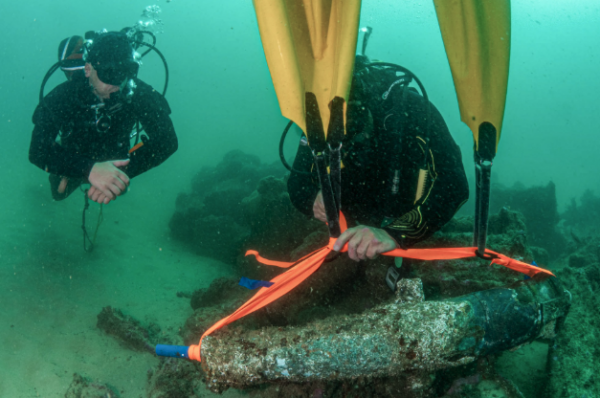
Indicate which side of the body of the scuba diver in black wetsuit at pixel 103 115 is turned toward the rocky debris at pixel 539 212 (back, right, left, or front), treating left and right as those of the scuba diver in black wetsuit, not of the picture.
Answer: left

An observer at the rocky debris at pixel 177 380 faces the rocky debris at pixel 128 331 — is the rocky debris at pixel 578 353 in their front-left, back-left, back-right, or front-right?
back-right

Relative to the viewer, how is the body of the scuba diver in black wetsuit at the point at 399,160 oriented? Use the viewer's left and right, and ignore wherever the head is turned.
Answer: facing the viewer and to the left of the viewer

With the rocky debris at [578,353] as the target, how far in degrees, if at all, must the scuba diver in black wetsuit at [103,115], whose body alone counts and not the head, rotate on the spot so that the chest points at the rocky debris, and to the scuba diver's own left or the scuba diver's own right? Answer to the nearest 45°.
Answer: approximately 45° to the scuba diver's own left

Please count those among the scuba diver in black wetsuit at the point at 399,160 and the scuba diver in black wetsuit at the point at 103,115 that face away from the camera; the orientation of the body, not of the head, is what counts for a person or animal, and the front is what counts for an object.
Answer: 0

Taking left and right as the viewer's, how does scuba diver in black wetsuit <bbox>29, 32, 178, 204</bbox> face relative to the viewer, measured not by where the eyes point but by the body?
facing the viewer

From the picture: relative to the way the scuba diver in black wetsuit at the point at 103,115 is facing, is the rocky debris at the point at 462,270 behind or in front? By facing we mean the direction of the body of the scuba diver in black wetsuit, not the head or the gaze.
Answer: in front
